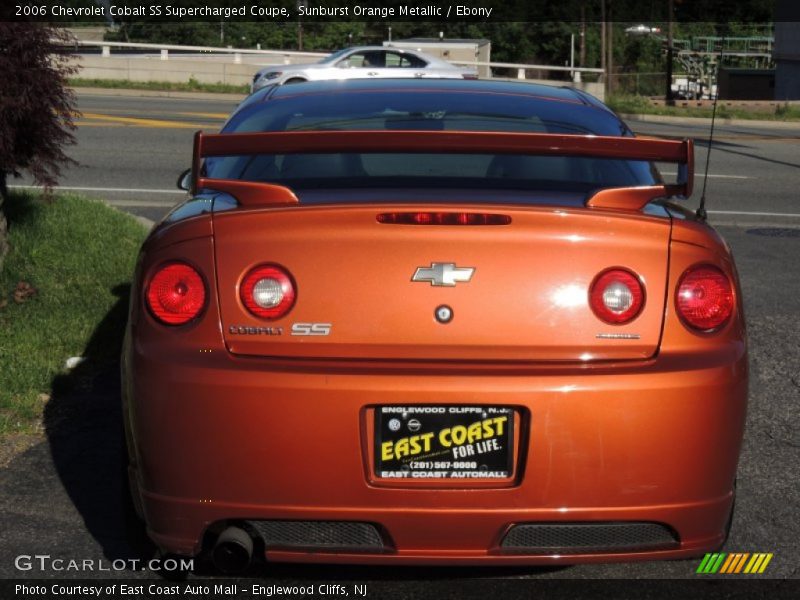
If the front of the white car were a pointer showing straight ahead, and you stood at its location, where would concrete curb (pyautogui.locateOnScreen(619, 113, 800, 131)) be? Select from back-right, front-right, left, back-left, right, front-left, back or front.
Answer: back

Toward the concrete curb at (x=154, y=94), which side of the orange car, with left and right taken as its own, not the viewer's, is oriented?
front

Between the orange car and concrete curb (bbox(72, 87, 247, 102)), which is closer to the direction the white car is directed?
the concrete curb

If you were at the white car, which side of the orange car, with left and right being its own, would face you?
front

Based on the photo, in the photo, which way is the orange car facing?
away from the camera

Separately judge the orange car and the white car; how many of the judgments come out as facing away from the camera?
1

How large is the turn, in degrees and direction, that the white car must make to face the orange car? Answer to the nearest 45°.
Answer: approximately 90° to its left

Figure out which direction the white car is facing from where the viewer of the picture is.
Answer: facing to the left of the viewer

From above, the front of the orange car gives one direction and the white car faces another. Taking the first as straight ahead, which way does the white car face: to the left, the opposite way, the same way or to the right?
to the left

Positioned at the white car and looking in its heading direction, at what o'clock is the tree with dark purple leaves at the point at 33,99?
The tree with dark purple leaves is roughly at 9 o'clock from the white car.

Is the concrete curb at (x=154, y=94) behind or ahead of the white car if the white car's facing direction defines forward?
ahead

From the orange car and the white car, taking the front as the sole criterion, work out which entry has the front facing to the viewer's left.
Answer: the white car

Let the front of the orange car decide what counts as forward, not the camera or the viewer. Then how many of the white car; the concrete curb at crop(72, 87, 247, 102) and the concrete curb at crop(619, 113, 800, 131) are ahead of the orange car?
3
